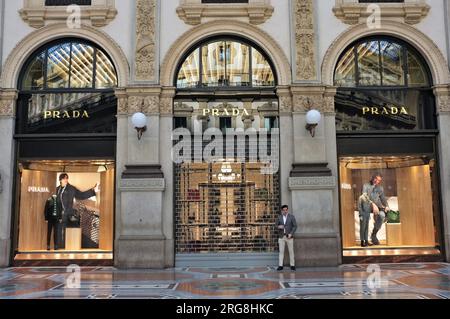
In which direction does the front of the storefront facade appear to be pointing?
toward the camera

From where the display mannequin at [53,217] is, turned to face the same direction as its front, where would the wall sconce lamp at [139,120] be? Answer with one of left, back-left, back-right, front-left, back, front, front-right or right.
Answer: front-left

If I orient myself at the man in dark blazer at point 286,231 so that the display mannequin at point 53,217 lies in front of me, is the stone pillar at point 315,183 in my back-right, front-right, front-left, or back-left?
back-right

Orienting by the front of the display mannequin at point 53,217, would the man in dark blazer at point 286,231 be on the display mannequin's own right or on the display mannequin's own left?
on the display mannequin's own left

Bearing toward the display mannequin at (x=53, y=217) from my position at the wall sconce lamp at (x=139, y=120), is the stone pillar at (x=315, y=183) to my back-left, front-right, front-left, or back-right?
back-right

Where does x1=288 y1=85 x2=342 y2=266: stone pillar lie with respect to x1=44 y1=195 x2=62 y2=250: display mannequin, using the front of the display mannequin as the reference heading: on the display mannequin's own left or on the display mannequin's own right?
on the display mannequin's own left

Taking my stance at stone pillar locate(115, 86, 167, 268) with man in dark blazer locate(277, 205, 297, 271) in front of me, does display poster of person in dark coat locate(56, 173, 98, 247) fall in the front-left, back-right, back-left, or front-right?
back-left

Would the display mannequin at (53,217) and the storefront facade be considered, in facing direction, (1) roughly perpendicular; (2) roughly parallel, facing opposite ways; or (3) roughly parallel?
roughly parallel

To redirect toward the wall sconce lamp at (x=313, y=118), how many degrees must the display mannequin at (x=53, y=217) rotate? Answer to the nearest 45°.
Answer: approximately 45° to its left

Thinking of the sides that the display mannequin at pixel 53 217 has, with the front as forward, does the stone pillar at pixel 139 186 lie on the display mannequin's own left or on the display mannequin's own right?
on the display mannequin's own left

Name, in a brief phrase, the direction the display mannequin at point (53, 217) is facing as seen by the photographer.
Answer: facing the viewer
